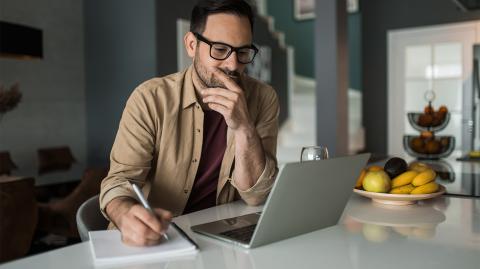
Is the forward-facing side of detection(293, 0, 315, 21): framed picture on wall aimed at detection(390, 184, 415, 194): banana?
yes

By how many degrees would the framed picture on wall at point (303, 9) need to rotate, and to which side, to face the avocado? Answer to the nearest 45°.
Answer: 0° — it already faces it

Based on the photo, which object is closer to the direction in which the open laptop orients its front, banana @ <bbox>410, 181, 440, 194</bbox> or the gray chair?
the gray chair

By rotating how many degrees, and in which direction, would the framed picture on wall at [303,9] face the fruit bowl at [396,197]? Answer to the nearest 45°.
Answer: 0° — it already faces it

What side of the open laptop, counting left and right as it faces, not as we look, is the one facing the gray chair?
front

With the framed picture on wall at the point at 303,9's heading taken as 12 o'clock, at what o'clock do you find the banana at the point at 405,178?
The banana is roughly at 12 o'clock from the framed picture on wall.

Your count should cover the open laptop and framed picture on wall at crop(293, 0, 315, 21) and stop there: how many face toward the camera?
1

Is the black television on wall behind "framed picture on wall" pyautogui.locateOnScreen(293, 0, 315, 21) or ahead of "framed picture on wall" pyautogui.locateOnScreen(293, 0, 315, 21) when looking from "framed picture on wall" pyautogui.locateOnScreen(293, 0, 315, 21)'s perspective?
ahead

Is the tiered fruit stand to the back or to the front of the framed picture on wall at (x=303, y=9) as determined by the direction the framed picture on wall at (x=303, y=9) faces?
to the front

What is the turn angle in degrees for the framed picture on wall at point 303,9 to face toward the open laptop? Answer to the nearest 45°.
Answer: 0° — it already faces it

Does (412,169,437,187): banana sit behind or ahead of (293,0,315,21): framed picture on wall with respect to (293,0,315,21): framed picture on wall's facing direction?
ahead
